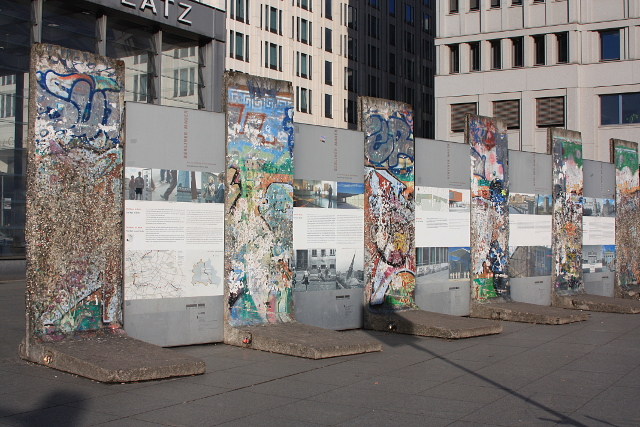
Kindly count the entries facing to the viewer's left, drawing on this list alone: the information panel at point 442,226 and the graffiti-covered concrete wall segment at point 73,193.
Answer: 0

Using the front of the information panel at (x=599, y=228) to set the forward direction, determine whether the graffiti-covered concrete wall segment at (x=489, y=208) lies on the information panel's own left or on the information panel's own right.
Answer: on the information panel's own right

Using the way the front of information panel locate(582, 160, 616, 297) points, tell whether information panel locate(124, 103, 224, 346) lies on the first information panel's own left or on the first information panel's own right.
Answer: on the first information panel's own right

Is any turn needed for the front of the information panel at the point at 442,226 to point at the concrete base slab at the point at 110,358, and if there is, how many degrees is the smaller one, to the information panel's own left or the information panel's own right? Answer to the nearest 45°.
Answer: approximately 90° to the information panel's own right

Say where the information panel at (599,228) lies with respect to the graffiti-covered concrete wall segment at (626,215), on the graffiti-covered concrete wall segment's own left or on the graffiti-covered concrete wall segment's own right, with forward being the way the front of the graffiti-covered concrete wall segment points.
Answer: on the graffiti-covered concrete wall segment's own right

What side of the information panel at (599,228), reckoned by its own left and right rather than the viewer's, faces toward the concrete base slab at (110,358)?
right

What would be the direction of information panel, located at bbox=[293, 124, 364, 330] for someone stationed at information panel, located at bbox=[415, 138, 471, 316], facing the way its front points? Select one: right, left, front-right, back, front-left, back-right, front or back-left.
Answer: right

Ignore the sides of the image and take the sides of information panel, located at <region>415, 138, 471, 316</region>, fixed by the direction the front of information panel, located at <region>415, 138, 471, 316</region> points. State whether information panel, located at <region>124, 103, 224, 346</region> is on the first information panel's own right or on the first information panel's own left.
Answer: on the first information panel's own right

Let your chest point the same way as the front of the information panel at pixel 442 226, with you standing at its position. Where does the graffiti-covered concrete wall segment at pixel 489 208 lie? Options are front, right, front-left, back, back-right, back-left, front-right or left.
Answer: left

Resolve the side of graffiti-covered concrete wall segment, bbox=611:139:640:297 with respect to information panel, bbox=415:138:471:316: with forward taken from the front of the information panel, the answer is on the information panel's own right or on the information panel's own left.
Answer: on the information panel's own left

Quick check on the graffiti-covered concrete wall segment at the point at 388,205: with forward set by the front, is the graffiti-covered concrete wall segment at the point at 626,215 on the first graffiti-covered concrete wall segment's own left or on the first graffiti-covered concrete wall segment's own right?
on the first graffiti-covered concrete wall segment's own left
